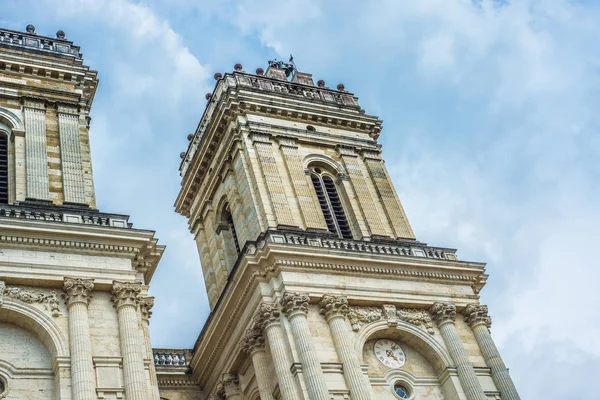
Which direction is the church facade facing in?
toward the camera
